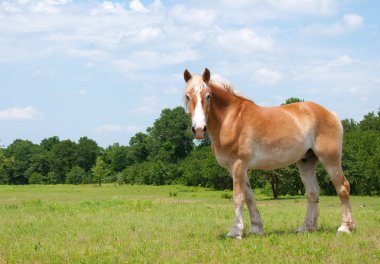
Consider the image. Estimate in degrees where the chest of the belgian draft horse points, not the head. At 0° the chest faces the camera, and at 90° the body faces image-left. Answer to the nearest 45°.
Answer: approximately 90°
